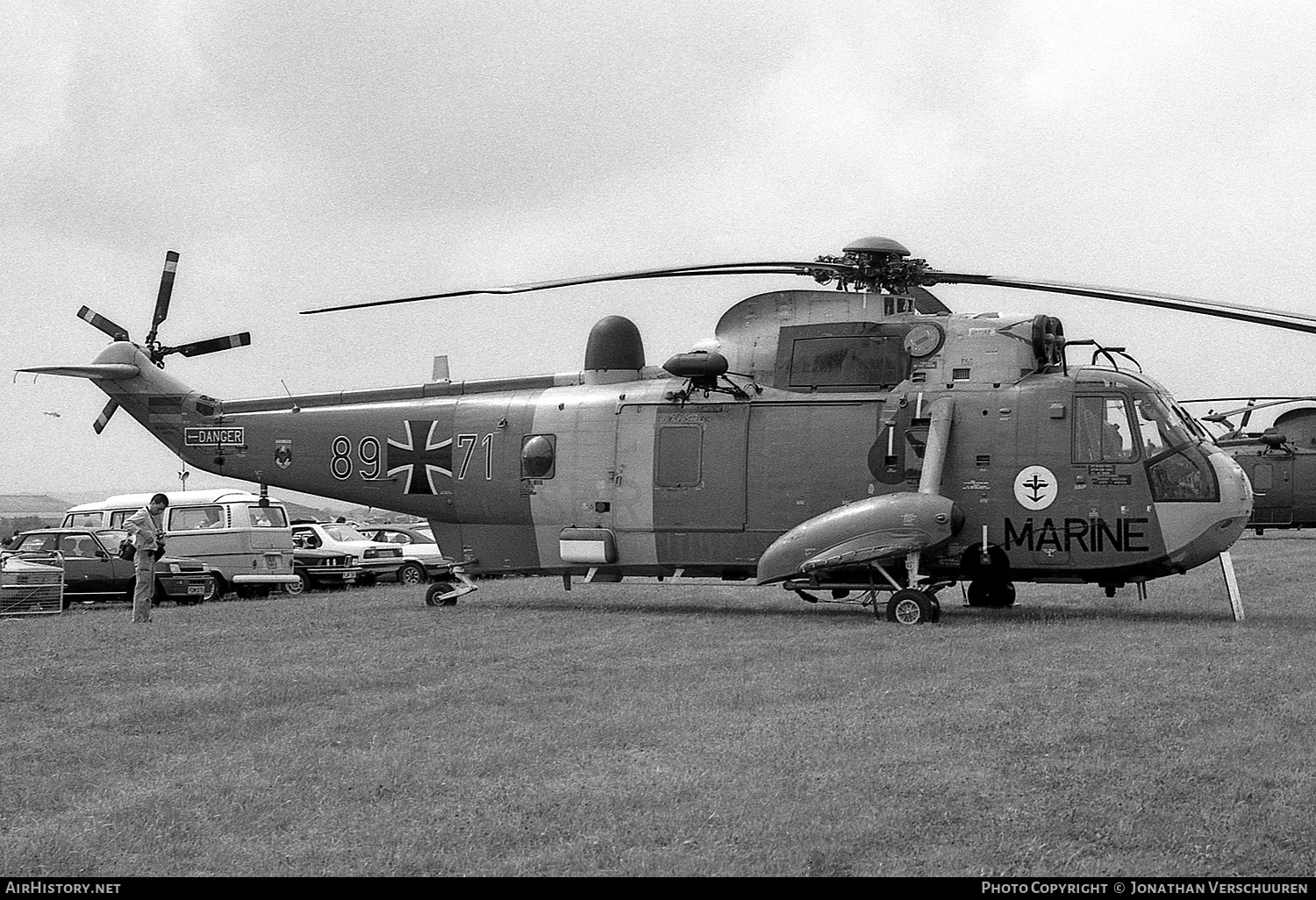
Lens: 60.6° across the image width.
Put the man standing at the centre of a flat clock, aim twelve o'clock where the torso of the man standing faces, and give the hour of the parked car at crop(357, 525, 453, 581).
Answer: The parked car is roughly at 10 o'clock from the man standing.

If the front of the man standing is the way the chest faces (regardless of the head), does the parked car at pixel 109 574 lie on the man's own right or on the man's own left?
on the man's own left

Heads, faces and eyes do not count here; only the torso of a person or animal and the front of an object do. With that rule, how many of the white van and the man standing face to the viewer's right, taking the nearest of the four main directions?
1

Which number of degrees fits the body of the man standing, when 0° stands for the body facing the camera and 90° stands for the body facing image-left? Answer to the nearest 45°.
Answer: approximately 270°

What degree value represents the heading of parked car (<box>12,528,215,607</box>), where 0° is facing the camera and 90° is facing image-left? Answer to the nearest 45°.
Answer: approximately 315°

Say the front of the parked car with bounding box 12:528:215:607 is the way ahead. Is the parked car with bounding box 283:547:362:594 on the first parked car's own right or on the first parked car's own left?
on the first parked car's own left

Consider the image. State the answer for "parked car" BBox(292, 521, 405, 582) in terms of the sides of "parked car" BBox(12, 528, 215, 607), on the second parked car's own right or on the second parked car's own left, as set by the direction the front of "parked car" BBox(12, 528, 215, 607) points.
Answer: on the second parked car's own left

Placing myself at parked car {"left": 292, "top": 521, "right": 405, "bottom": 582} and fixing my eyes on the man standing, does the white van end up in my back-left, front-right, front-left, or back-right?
front-right

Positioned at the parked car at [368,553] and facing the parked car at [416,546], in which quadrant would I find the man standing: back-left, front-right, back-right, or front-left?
back-right

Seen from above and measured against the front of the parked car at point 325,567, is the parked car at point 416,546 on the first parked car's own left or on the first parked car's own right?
on the first parked car's own left

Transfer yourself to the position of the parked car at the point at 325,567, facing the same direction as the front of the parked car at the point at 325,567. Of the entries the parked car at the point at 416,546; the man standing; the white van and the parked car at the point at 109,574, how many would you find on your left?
1

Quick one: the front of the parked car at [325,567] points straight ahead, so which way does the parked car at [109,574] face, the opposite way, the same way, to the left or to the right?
the same way

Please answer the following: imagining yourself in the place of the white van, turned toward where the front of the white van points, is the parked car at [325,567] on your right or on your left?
on your right

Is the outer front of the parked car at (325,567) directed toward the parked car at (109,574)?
no

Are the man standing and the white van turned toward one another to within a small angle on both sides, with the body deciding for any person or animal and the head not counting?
no

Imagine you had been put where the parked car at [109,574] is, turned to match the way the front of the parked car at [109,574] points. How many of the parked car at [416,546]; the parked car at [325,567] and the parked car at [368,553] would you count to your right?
0
